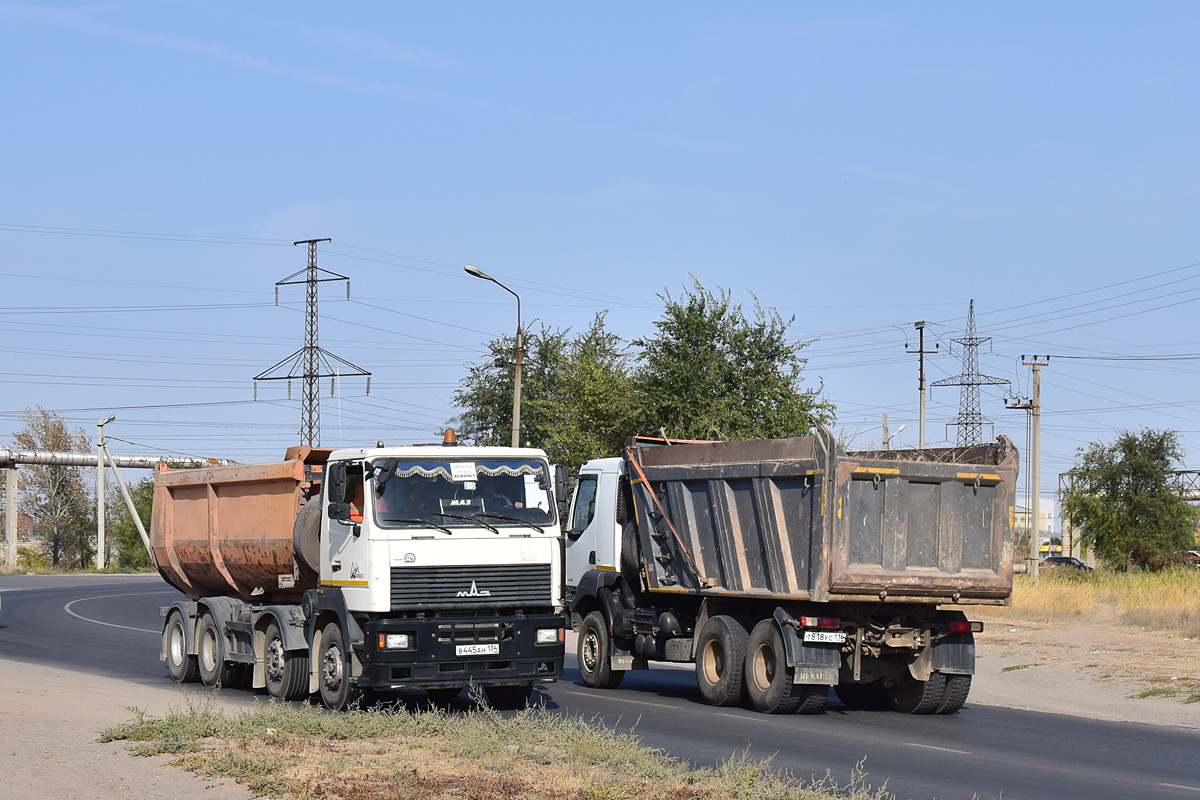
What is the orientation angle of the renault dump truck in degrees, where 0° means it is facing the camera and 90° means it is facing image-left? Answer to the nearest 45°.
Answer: approximately 135°

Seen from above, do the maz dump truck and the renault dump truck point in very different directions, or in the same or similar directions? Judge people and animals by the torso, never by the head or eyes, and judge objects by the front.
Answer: very different directions

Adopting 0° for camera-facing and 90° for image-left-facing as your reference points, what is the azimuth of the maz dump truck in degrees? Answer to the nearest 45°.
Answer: approximately 315°

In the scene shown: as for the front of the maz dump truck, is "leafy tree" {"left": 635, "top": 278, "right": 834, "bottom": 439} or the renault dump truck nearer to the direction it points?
the renault dump truck

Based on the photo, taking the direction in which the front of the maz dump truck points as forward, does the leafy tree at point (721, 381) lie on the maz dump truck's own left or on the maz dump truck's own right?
on the maz dump truck's own left
